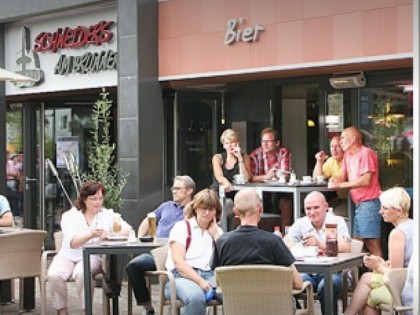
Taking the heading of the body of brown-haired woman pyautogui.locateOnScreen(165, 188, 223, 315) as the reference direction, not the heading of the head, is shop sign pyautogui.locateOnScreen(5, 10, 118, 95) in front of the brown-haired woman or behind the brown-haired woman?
behind

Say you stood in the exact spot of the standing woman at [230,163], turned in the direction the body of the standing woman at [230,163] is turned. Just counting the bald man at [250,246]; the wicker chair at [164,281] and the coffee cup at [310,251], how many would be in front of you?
3

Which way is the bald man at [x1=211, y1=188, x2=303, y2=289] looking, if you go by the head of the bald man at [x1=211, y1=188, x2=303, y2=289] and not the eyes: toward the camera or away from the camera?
away from the camera

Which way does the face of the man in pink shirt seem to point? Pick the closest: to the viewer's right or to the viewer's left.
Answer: to the viewer's left

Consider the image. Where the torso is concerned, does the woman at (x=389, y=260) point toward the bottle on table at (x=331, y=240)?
yes

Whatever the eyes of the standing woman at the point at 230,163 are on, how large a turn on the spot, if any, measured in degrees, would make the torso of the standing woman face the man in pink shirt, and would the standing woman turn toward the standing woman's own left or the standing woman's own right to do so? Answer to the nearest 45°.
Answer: approximately 45° to the standing woman's own left

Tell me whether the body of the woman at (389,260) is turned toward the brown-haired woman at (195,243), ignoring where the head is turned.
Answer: yes

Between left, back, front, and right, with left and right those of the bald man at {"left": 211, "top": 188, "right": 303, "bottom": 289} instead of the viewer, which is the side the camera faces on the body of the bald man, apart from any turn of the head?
back

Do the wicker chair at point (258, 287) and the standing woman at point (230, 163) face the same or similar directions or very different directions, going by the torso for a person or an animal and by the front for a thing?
very different directions

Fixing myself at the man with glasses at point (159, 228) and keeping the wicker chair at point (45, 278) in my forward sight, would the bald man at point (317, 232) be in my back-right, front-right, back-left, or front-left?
back-left

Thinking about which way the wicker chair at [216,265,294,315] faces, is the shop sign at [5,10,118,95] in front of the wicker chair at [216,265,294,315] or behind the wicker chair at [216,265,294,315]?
in front

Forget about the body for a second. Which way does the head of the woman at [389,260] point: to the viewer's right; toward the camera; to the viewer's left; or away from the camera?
to the viewer's left

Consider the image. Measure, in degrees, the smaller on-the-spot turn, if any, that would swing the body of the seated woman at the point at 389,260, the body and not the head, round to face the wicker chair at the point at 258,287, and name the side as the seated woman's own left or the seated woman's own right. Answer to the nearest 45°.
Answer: approximately 45° to the seated woman's own left

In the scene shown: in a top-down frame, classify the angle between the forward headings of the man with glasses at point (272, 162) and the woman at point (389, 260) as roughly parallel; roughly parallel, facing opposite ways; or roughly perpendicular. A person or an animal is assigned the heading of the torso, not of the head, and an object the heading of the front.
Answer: roughly perpendicular

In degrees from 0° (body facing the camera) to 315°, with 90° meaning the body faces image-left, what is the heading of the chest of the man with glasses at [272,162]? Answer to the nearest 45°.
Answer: approximately 0°

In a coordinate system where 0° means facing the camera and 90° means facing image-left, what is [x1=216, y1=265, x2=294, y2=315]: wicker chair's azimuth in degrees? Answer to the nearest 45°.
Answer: approximately 180°

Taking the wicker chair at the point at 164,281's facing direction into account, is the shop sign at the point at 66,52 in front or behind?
behind

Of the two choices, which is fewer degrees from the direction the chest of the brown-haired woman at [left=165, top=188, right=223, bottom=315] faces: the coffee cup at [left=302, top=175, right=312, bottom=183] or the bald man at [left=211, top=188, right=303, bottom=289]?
the bald man

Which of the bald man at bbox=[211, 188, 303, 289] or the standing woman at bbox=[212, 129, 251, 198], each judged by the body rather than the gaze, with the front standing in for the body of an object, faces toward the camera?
the standing woman
